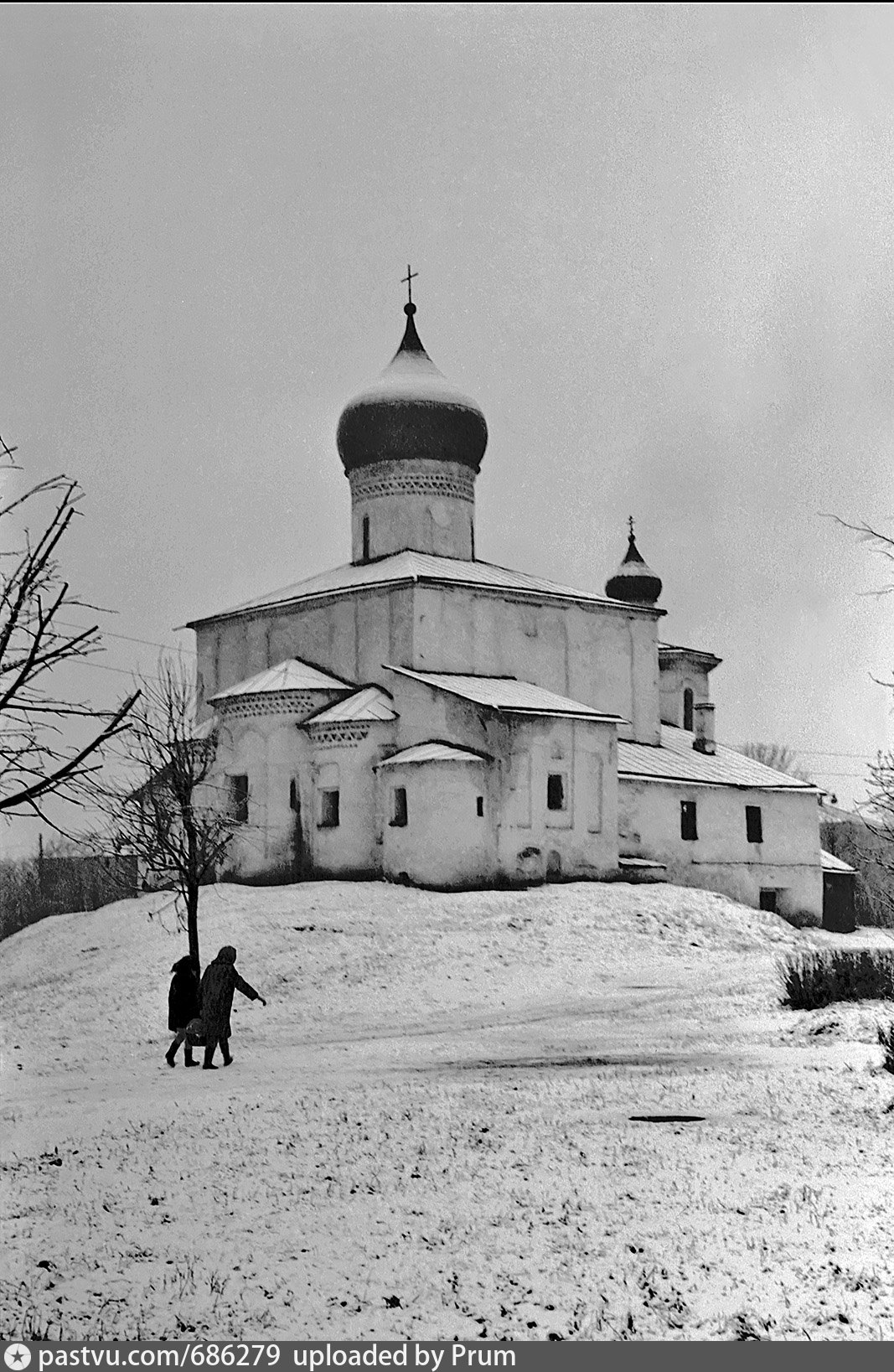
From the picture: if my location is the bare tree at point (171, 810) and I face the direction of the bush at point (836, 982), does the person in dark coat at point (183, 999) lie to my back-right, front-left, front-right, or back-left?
front-right

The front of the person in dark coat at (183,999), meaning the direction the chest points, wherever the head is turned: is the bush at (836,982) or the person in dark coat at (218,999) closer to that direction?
the bush

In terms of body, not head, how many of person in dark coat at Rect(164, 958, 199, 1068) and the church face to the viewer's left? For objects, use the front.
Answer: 0

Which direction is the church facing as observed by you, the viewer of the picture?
facing away from the viewer and to the right of the viewer

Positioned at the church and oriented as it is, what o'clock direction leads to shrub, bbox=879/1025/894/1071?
The shrub is roughly at 4 o'clock from the church.

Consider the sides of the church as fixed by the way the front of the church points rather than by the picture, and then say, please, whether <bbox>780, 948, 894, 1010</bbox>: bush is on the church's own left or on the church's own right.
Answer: on the church's own right

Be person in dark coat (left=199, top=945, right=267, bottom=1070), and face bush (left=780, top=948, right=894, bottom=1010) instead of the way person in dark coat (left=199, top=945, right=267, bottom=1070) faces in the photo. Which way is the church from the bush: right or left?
left
